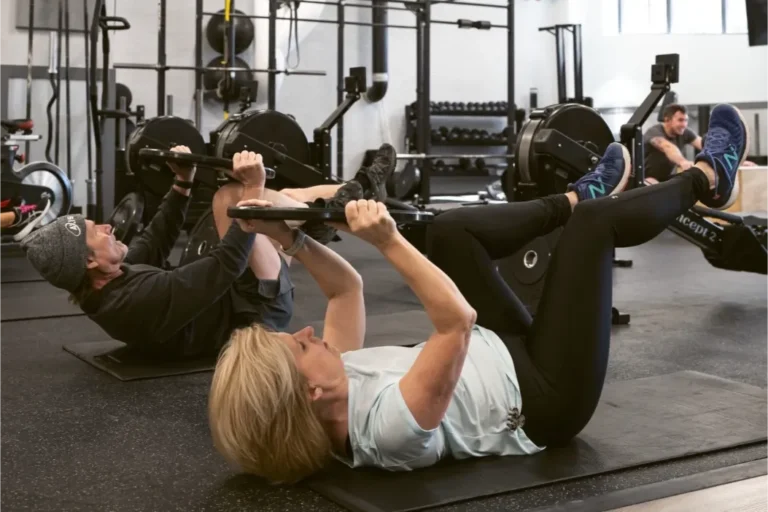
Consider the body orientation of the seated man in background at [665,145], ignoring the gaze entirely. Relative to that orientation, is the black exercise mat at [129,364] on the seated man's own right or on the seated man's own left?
on the seated man's own right

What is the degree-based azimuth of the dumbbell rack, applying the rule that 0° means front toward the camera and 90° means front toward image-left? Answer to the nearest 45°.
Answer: approximately 0°

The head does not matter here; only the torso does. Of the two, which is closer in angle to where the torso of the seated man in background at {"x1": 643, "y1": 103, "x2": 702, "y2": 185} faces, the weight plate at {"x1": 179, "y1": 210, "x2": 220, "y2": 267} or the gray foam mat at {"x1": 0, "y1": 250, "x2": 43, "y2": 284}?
the weight plate

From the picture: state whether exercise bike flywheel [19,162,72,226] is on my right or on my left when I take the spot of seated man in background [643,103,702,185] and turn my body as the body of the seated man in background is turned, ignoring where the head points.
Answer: on my right

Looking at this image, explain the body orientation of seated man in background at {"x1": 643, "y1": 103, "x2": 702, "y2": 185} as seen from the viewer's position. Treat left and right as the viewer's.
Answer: facing the viewer and to the right of the viewer

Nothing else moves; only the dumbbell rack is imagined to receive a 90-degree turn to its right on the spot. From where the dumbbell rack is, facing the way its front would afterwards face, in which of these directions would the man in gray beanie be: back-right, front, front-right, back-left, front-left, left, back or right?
left

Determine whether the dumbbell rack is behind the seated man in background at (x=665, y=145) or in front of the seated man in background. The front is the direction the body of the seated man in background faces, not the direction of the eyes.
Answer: behind
